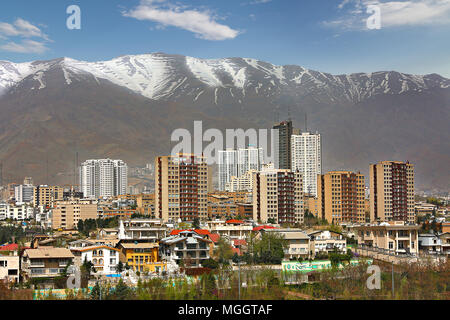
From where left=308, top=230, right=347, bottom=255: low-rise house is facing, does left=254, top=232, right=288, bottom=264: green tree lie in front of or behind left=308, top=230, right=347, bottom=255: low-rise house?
in front

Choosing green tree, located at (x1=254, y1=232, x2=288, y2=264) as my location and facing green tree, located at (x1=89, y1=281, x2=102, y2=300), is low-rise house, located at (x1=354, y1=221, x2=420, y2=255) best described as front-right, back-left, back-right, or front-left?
back-left

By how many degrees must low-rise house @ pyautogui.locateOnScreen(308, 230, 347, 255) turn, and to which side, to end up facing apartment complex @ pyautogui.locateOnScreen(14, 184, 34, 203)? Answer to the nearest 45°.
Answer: approximately 135° to its right

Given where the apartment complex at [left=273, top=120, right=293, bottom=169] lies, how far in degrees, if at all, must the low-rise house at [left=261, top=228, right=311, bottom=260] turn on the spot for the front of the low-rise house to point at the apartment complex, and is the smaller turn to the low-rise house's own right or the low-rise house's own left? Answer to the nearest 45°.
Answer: approximately 180°

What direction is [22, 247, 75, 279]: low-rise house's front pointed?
toward the camera

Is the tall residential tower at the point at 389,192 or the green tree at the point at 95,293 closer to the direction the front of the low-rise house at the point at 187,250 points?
the green tree

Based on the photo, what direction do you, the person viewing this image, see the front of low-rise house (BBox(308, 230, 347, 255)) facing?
facing the viewer

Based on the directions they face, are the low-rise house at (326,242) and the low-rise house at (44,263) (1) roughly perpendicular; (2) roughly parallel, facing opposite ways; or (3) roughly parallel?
roughly parallel

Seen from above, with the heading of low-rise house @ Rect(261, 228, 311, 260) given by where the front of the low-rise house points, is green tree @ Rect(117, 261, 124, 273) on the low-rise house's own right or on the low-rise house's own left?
on the low-rise house's own right

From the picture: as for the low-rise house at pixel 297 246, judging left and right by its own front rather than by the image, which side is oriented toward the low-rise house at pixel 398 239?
left

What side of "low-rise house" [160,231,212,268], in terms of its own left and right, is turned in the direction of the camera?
front

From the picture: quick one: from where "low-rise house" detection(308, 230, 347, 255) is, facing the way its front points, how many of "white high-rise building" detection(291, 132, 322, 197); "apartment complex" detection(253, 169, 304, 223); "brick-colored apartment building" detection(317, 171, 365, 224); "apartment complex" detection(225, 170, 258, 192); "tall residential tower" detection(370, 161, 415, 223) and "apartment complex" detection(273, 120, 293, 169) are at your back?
6

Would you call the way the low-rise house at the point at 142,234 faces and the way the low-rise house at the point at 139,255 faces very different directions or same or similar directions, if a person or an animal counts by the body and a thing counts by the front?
same or similar directions

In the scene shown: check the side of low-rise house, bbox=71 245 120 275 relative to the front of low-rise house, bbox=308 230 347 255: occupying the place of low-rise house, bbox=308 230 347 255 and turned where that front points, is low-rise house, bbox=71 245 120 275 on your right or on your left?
on your right

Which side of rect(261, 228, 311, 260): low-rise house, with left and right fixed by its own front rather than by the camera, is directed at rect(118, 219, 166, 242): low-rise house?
right

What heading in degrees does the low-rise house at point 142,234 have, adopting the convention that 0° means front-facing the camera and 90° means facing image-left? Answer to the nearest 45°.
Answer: approximately 0°
